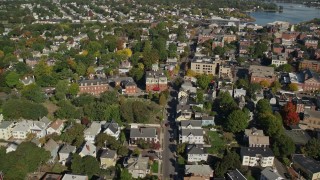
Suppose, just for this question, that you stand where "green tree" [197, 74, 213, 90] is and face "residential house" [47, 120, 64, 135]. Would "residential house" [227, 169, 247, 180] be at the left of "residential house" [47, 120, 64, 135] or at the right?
left

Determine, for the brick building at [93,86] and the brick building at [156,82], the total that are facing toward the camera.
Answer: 2

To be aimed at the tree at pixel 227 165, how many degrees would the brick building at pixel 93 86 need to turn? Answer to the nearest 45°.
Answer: approximately 45° to its left

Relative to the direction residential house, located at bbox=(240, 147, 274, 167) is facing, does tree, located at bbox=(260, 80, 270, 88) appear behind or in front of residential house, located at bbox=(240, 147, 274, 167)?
behind

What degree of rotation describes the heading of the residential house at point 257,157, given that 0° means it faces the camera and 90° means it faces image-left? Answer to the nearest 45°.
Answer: approximately 0°

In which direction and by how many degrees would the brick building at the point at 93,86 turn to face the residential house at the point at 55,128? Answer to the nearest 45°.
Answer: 0° — it already faces it

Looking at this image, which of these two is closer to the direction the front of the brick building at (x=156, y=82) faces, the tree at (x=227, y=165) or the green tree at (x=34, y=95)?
the tree

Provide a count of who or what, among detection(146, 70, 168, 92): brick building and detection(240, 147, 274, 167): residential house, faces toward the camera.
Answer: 2

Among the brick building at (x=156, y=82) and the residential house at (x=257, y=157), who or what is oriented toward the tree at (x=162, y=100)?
the brick building

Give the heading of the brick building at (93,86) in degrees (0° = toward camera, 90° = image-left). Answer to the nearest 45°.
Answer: approximately 0°

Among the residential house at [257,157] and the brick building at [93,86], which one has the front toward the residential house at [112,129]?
the brick building

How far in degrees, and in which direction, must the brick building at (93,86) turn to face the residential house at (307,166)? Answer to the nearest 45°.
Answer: approximately 45° to its left
